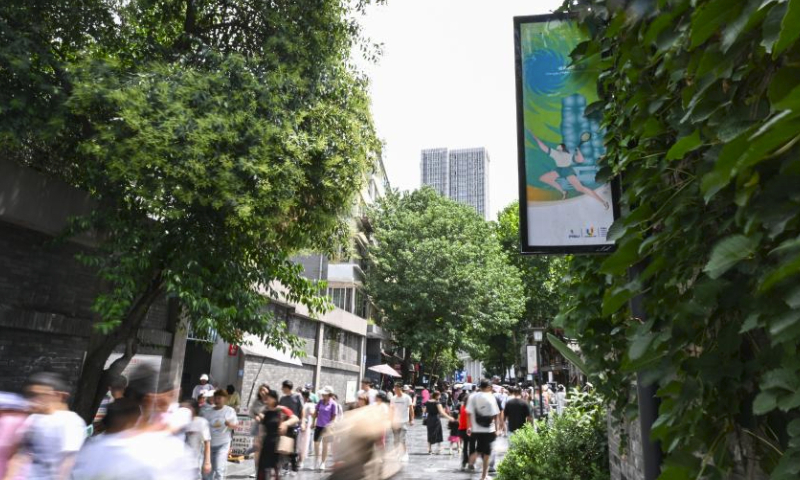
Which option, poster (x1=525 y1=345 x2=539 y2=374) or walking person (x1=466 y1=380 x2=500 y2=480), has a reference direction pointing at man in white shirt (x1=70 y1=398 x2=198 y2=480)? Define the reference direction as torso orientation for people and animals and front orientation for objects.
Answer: the poster

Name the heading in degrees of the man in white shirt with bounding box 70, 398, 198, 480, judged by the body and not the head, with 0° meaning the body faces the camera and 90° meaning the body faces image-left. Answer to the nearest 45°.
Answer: approximately 180°

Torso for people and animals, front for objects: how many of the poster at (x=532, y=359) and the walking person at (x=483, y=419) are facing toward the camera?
1

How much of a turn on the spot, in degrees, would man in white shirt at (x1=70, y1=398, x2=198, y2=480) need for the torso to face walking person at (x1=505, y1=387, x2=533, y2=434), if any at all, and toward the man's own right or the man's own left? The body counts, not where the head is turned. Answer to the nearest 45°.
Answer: approximately 45° to the man's own right

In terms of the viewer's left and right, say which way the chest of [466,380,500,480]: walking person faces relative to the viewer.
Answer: facing away from the viewer

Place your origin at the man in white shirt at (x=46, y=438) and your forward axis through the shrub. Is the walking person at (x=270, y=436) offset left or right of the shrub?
left

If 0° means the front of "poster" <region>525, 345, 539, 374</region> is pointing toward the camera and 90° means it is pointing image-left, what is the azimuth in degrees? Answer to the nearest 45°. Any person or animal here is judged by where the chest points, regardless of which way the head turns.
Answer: approximately 0°
